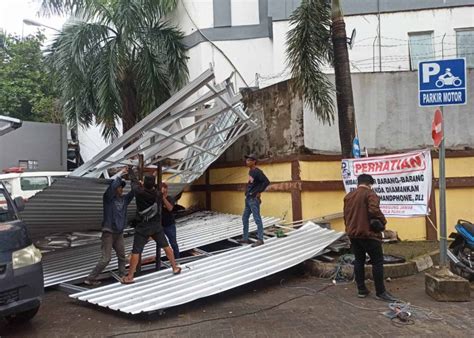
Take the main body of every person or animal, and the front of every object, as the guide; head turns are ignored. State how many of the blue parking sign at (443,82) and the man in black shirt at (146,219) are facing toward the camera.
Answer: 1

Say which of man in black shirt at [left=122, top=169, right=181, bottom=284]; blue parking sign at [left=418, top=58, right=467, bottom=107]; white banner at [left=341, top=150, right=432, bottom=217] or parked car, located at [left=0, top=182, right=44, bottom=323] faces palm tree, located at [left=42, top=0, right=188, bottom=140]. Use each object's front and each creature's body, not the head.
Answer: the man in black shirt

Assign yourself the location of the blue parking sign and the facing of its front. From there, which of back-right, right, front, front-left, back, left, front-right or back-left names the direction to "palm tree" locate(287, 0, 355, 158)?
back-right

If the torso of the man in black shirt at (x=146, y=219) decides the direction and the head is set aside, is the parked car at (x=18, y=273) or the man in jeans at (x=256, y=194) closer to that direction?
the man in jeans

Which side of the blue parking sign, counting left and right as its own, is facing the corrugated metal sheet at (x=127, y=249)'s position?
right

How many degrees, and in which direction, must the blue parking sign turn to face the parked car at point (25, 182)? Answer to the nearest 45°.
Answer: approximately 90° to its right

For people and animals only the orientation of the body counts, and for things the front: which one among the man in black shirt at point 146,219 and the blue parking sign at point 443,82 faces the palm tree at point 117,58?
the man in black shirt

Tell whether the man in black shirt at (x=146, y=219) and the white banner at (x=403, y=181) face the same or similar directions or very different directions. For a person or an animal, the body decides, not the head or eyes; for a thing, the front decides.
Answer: very different directions

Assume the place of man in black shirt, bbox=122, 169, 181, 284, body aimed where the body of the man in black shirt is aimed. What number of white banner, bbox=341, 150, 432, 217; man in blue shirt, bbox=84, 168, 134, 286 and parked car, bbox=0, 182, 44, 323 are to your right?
1
